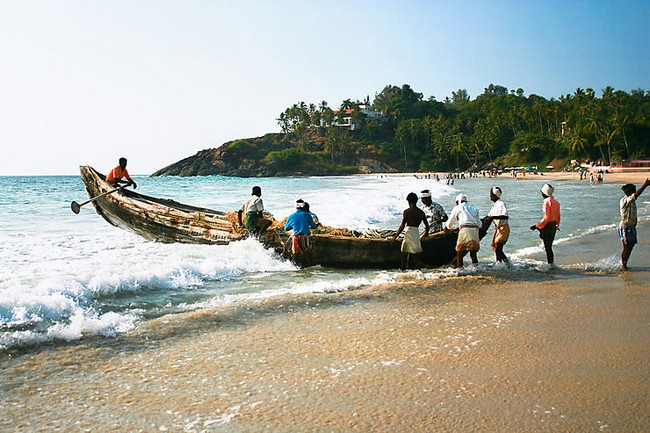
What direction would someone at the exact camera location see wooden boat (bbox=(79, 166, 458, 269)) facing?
facing to the left of the viewer

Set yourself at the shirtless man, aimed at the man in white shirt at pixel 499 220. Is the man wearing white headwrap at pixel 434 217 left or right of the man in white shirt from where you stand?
left

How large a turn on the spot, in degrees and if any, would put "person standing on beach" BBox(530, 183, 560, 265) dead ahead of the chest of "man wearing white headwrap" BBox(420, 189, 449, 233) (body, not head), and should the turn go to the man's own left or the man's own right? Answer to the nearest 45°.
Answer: approximately 135° to the man's own left

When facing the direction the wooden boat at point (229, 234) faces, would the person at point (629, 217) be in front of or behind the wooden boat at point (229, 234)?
behind

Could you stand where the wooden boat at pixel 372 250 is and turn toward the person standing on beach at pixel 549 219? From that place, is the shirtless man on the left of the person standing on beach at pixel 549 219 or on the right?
right

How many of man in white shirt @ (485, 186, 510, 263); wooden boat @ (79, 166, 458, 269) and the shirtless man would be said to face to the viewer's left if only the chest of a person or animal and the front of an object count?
2

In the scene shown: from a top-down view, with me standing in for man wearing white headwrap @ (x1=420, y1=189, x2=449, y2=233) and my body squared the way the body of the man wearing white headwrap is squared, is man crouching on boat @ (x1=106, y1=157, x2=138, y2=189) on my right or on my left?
on my right

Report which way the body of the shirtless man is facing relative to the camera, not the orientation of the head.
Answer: away from the camera

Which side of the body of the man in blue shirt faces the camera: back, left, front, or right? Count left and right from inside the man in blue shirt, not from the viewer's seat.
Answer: back

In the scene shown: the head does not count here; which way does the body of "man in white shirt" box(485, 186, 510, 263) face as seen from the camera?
to the viewer's left
